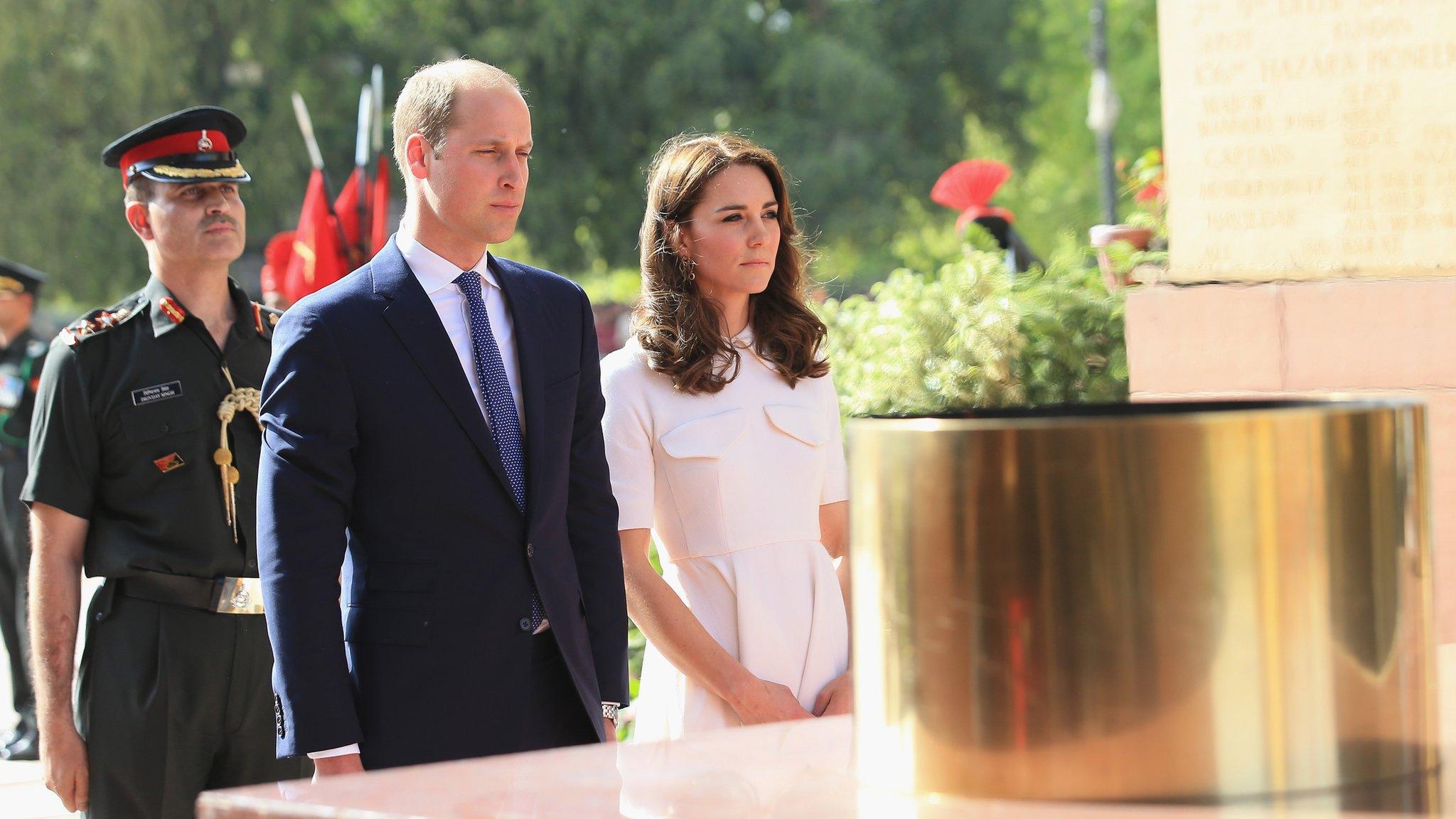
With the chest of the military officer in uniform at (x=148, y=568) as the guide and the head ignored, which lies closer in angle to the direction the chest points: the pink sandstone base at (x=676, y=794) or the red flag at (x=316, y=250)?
the pink sandstone base

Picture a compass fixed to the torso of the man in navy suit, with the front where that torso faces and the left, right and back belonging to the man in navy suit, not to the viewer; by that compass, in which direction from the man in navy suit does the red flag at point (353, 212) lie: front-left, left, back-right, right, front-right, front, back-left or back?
back-left

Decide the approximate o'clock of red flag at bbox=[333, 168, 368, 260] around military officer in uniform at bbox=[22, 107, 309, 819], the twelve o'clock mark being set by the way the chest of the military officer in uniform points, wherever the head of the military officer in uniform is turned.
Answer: The red flag is roughly at 8 o'clock from the military officer in uniform.

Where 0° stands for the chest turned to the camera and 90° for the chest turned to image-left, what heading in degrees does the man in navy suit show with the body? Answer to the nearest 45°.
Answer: approximately 315°

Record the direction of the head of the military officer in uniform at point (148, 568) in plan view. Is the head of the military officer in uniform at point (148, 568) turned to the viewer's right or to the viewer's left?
to the viewer's right

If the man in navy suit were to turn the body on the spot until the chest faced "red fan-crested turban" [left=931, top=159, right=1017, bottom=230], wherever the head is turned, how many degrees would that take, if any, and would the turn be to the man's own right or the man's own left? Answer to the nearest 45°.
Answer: approximately 90° to the man's own left
